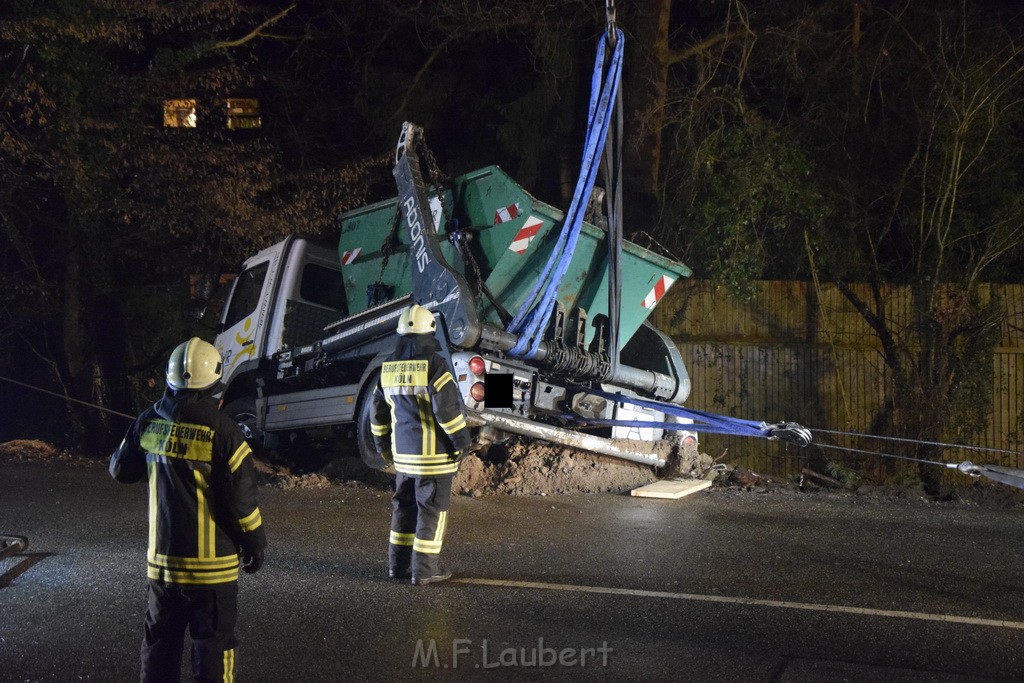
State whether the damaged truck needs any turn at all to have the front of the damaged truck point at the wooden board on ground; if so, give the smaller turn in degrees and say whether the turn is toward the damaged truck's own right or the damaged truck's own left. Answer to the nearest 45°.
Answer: approximately 135° to the damaged truck's own right

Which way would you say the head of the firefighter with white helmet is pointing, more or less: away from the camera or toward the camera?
away from the camera

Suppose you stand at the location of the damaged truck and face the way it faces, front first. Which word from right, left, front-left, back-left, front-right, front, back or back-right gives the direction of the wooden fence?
right

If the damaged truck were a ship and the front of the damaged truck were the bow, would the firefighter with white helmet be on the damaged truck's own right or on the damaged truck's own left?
on the damaged truck's own left

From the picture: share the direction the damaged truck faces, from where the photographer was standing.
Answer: facing away from the viewer and to the left of the viewer

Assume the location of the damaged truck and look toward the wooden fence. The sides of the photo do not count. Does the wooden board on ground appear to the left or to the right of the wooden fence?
right

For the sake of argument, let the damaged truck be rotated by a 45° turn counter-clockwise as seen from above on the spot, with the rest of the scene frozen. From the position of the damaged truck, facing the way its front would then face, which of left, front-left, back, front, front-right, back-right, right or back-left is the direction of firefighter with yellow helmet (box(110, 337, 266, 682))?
left
